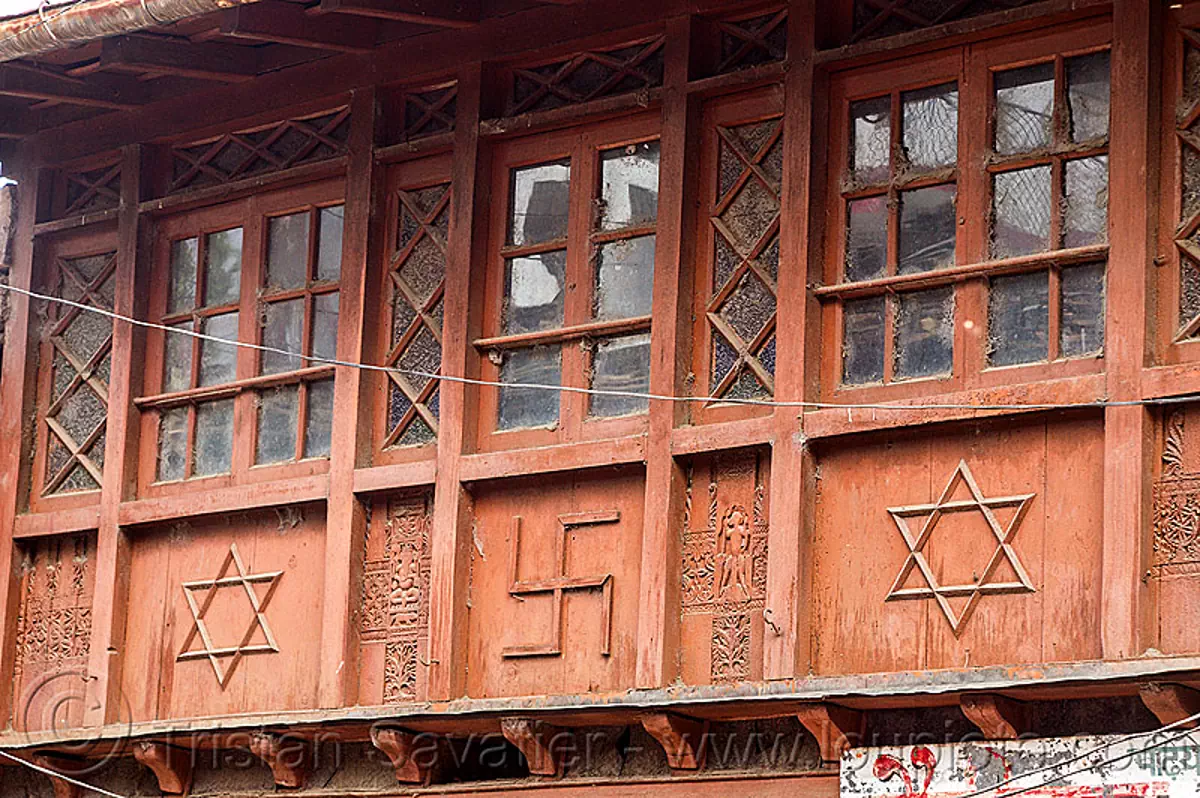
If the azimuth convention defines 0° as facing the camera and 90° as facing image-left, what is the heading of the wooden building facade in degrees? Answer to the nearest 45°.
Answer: approximately 45°
